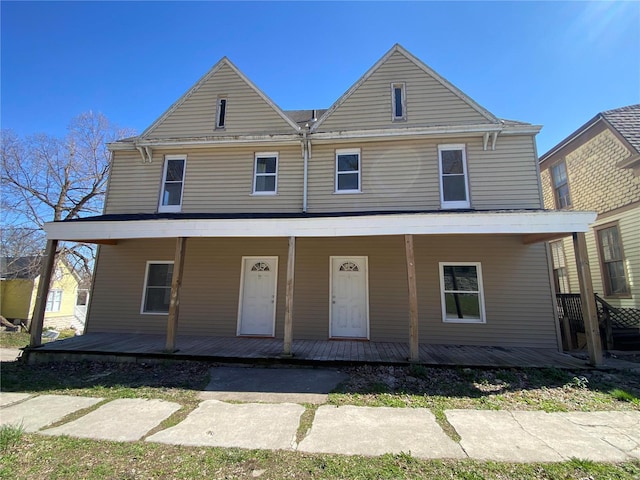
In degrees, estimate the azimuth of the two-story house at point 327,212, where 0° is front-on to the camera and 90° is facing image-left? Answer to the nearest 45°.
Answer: approximately 0°

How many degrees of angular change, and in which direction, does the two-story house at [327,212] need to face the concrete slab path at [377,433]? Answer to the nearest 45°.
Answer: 0° — it already faces it

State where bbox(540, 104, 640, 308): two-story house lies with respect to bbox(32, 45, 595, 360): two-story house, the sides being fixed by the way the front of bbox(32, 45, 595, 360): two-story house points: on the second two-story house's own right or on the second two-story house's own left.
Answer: on the second two-story house's own left

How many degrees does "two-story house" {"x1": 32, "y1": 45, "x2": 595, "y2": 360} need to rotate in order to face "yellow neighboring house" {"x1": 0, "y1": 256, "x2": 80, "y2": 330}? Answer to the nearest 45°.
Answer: approximately 135° to its right
